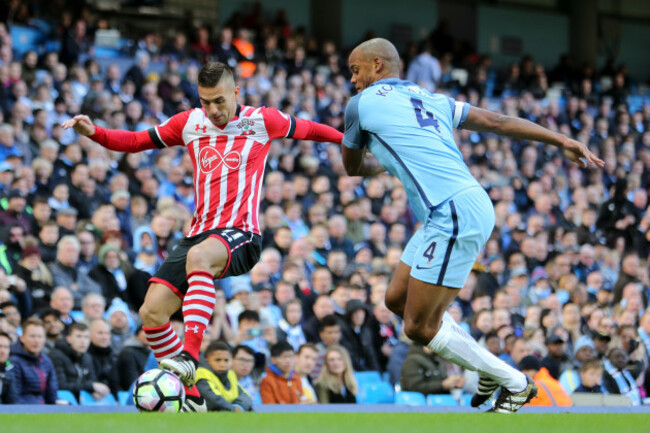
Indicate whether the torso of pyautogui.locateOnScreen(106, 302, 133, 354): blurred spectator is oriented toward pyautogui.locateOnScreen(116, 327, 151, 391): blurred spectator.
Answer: yes

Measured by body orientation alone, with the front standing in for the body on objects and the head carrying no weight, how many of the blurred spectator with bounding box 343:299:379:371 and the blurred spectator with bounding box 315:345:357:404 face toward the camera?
2

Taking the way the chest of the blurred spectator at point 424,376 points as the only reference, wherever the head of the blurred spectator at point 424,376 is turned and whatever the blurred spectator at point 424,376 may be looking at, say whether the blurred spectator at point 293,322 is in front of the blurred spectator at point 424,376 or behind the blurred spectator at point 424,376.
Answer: behind

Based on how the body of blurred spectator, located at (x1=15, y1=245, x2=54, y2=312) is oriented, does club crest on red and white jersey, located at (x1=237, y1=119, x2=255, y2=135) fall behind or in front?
in front

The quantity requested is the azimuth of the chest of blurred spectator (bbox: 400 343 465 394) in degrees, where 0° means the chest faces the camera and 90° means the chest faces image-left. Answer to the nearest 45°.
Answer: approximately 315°

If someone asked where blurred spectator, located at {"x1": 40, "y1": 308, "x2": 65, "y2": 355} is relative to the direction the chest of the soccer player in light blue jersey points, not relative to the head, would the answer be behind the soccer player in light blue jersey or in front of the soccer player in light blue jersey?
in front

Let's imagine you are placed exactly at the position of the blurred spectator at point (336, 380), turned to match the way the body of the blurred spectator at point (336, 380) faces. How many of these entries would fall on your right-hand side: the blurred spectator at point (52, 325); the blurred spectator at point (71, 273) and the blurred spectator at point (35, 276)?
3

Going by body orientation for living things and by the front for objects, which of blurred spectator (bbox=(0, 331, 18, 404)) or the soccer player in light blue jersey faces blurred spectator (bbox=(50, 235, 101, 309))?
the soccer player in light blue jersey

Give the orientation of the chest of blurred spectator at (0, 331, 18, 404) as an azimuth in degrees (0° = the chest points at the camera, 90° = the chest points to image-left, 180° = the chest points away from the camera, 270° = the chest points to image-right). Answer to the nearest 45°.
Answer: approximately 0°

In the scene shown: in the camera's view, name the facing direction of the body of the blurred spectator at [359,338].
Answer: toward the camera

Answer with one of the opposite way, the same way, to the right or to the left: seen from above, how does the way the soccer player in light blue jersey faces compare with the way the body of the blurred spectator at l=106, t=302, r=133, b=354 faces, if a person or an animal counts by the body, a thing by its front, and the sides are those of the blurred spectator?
the opposite way

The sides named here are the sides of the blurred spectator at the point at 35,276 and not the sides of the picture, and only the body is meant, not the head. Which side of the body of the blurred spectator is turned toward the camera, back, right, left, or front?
front

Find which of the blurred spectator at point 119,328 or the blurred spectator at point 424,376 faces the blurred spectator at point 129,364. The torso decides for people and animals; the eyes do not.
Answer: the blurred spectator at point 119,328
